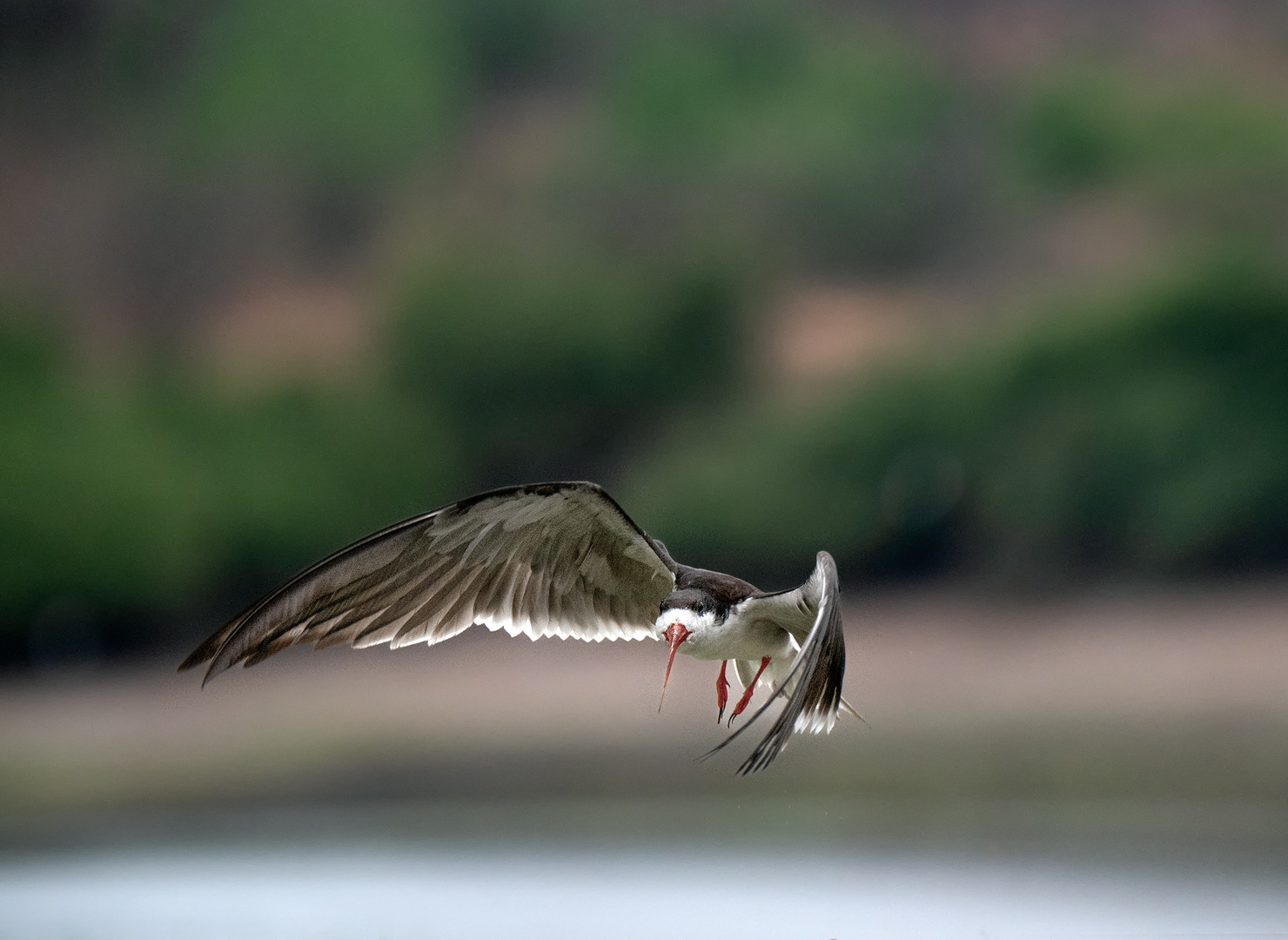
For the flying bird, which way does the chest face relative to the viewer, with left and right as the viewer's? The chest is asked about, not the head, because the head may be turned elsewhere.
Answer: facing the viewer and to the left of the viewer
